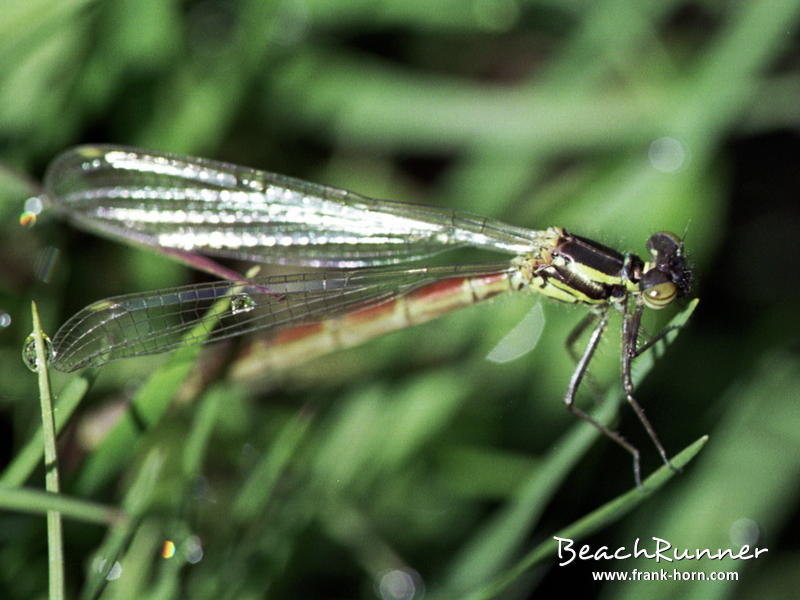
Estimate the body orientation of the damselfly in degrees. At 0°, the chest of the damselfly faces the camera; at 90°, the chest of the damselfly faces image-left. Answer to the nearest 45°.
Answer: approximately 270°
